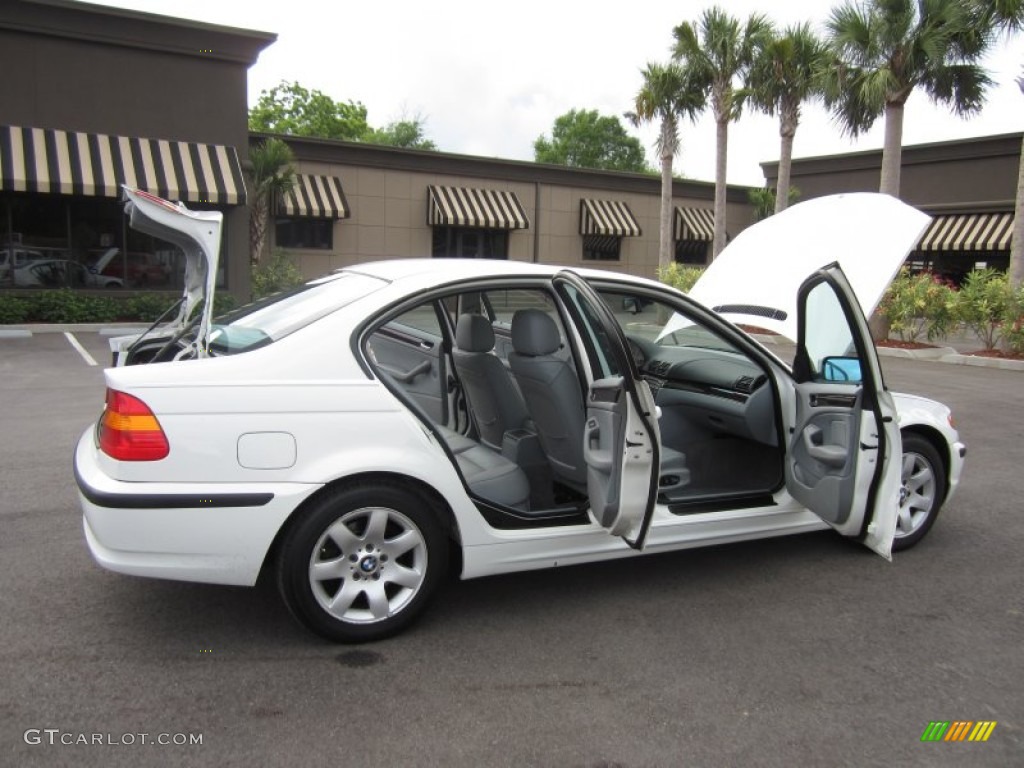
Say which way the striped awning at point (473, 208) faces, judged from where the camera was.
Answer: facing the viewer and to the right of the viewer

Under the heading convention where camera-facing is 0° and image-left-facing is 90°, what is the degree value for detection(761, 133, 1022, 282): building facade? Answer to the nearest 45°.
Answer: approximately 45°

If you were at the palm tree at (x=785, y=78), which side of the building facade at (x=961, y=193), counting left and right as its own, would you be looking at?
front

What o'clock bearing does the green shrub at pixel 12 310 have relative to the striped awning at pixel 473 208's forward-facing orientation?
The green shrub is roughly at 3 o'clock from the striped awning.

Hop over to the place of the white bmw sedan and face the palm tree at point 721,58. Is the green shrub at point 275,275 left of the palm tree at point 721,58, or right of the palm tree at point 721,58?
left
